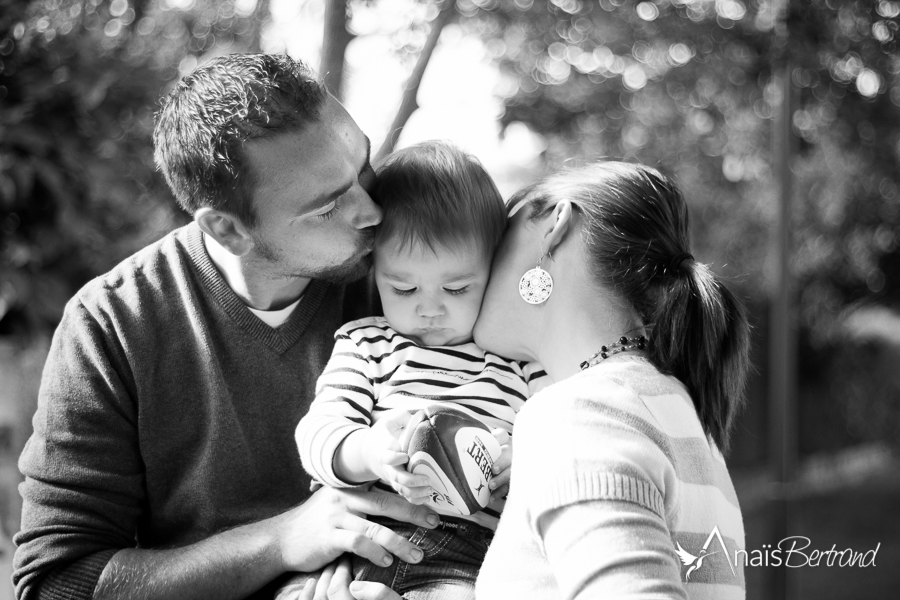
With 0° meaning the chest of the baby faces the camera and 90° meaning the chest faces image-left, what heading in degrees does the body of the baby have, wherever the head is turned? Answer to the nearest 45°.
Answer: approximately 0°

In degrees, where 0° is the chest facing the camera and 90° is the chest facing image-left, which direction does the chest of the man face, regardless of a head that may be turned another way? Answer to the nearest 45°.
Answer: approximately 315°
